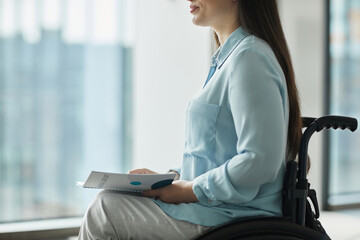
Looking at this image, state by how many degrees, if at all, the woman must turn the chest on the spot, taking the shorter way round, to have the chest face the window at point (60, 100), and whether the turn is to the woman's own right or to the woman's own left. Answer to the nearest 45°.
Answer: approximately 45° to the woman's own right

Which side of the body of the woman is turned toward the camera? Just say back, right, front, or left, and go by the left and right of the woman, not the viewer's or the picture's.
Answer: left

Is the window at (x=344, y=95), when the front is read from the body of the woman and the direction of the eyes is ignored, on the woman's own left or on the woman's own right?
on the woman's own right

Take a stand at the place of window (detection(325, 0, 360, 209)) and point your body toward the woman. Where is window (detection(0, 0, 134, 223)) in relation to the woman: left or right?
right

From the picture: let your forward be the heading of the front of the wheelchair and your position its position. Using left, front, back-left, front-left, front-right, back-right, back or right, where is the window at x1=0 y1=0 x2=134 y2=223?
front-right

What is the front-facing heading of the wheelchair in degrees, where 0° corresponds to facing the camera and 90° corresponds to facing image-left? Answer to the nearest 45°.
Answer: approximately 90°

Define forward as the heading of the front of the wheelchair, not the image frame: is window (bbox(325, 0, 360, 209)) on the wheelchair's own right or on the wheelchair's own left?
on the wheelchair's own right

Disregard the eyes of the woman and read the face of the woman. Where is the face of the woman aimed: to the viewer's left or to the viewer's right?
to the viewer's left
